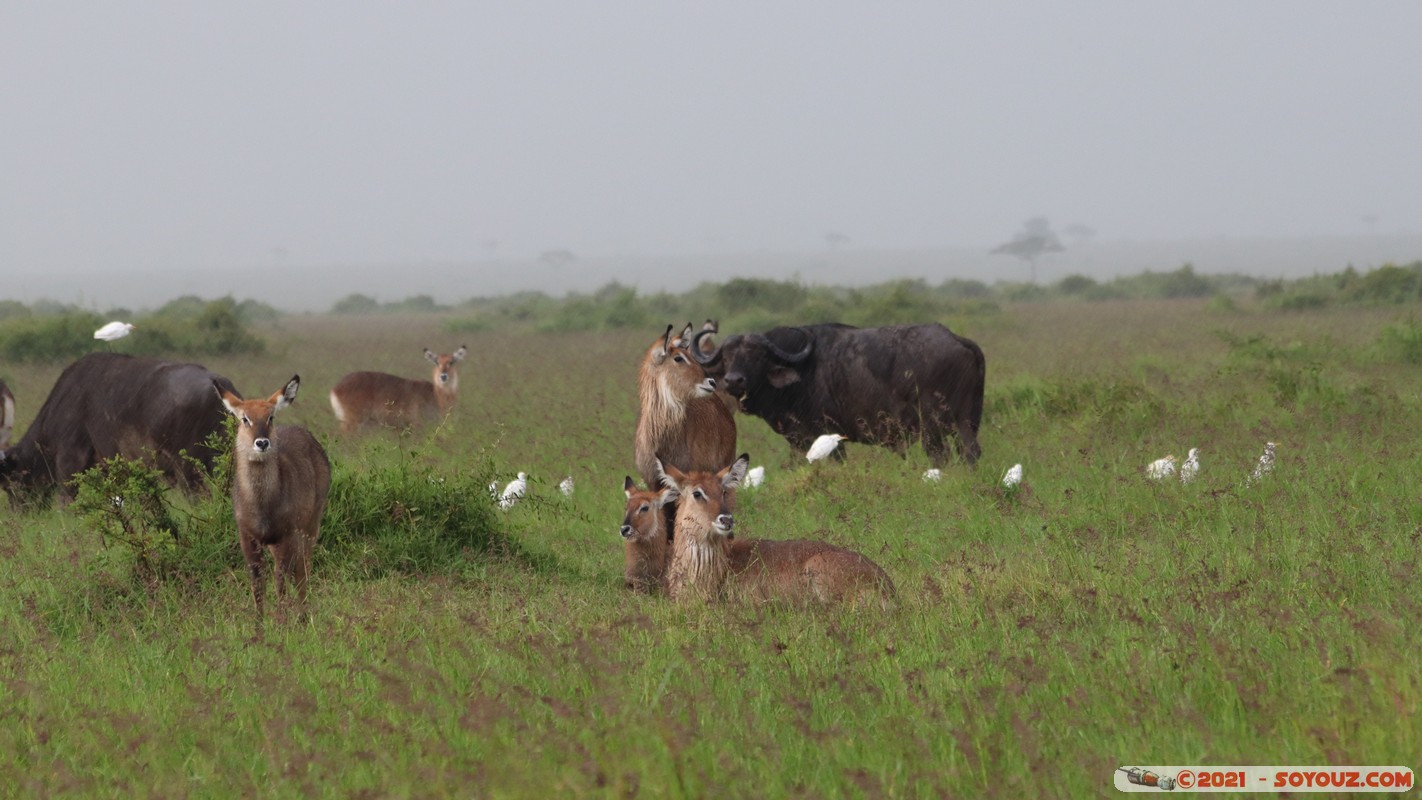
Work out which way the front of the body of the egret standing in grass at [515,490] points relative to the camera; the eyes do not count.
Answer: to the viewer's right

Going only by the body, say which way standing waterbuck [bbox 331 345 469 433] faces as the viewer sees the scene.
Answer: to the viewer's right

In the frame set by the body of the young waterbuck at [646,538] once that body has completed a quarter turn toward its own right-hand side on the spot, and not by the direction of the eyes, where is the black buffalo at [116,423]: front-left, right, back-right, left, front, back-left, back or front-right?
front

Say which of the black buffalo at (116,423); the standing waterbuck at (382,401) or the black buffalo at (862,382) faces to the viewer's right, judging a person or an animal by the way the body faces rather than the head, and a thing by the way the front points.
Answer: the standing waterbuck

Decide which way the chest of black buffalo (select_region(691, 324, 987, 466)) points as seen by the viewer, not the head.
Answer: to the viewer's left

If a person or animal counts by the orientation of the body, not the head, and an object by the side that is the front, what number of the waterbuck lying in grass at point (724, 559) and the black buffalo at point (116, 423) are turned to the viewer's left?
2

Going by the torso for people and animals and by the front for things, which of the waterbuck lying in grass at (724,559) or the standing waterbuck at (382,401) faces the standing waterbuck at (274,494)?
the waterbuck lying in grass

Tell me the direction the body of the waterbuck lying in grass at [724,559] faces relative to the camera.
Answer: to the viewer's left

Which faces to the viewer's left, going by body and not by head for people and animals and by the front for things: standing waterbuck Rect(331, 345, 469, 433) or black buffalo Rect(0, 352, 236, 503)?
the black buffalo

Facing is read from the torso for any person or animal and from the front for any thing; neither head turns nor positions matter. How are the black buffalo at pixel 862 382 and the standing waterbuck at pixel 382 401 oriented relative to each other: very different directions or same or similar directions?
very different directions

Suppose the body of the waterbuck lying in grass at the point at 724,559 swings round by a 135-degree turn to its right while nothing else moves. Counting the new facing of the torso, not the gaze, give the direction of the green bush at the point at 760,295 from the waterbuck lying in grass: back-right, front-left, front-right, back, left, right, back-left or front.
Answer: front-left

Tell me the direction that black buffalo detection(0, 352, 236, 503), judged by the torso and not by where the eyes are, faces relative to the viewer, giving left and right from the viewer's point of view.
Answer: facing to the left of the viewer

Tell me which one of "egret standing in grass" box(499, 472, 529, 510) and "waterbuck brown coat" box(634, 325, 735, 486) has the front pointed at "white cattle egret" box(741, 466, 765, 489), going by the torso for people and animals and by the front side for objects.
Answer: the egret standing in grass

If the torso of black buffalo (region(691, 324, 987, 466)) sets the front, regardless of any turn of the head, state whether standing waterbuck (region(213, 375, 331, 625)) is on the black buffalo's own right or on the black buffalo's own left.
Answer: on the black buffalo's own left

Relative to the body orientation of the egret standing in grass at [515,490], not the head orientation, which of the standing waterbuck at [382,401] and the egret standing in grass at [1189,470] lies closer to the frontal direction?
the egret standing in grass
